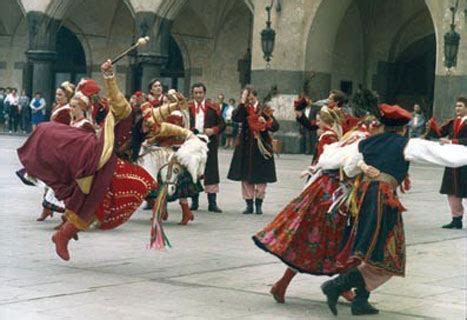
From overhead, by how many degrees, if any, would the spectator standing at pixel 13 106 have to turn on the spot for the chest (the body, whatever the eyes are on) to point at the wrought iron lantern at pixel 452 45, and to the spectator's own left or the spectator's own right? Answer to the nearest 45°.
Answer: approximately 45° to the spectator's own left

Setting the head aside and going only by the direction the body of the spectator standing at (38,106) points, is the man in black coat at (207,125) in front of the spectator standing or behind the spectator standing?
in front

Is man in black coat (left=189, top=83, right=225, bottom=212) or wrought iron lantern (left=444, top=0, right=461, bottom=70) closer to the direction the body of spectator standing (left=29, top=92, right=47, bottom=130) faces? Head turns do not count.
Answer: the man in black coat

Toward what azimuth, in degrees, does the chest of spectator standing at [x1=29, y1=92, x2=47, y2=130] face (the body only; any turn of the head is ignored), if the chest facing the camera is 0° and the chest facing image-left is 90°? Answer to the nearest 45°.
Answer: approximately 0°

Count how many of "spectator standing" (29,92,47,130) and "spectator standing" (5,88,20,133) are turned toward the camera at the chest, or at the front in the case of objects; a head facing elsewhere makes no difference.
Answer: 2

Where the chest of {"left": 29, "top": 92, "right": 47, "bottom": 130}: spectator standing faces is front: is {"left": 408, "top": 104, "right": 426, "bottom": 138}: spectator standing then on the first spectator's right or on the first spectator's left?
on the first spectator's left

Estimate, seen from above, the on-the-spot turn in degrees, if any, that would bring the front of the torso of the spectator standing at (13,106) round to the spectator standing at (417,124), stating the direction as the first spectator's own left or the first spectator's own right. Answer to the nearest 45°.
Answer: approximately 45° to the first spectator's own left
